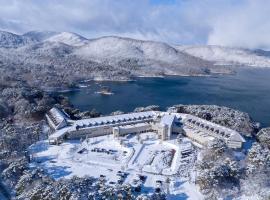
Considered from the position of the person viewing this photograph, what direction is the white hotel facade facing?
facing the viewer
